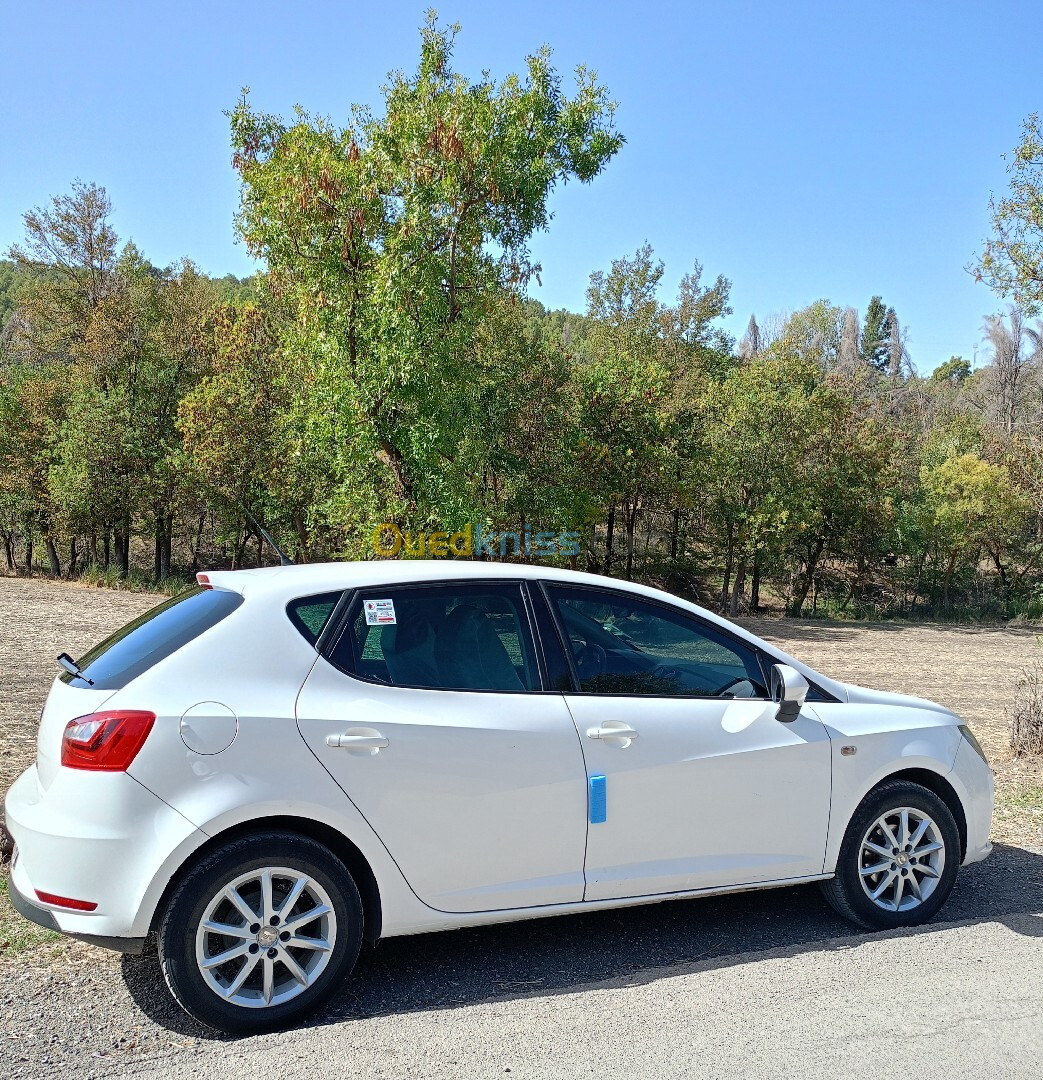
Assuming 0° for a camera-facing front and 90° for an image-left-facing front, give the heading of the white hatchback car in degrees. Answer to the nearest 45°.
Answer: approximately 225°

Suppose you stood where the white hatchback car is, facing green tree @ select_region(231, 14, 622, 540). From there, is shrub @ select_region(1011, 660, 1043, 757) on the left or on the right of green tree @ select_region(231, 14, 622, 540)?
right

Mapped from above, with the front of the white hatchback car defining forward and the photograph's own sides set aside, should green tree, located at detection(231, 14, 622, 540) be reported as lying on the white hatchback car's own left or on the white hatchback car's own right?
on the white hatchback car's own left

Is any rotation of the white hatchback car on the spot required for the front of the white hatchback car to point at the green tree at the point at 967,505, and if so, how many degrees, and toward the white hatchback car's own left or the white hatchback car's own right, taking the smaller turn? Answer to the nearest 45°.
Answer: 0° — it already faces it

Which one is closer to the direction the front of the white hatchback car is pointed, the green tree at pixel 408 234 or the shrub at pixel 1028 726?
the shrub

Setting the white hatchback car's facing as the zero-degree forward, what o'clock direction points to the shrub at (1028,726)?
The shrub is roughly at 12 o'clock from the white hatchback car.

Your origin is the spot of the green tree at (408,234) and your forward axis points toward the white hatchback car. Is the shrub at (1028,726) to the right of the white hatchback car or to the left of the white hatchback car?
left
